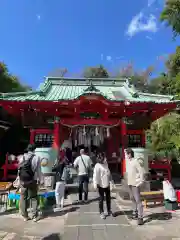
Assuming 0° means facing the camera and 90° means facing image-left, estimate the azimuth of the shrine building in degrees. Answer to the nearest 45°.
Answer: approximately 0°

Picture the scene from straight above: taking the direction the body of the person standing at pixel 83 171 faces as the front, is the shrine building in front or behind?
in front

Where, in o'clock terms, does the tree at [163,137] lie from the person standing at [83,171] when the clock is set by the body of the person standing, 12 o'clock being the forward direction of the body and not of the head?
The tree is roughly at 1 o'clock from the person standing.

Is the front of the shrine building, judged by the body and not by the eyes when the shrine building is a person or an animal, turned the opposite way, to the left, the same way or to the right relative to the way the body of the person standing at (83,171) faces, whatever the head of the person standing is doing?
the opposite way

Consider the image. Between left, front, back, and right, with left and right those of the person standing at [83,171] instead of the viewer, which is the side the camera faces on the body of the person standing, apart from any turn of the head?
back

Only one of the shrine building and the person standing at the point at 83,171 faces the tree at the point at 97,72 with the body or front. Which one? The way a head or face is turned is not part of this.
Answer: the person standing

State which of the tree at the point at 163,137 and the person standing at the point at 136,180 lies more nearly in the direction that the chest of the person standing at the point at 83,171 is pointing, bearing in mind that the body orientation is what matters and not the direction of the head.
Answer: the tree

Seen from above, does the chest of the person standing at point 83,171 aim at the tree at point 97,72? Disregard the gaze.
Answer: yes

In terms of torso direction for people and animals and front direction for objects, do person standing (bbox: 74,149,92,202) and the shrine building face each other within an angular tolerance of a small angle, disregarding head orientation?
yes
